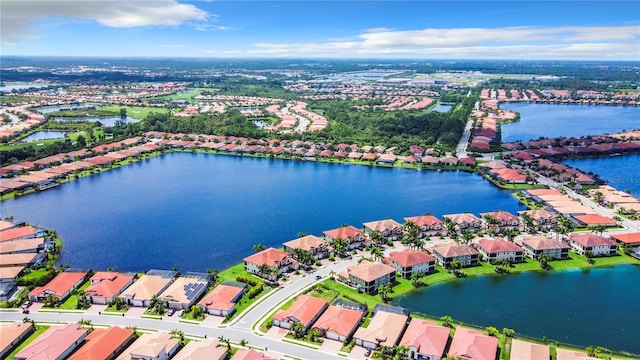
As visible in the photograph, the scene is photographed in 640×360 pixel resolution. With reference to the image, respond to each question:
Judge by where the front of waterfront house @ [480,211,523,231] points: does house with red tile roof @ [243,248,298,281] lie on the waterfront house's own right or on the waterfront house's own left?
on the waterfront house's own right

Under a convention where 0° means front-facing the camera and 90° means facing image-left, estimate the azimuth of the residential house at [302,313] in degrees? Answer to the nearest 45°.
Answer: approximately 45°

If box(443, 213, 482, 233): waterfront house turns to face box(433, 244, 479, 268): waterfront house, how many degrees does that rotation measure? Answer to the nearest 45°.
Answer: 0° — it already faces it

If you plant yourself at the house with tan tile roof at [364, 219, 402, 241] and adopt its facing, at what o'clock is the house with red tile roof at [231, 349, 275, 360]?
the house with red tile roof at [231, 349, 275, 360] is roughly at 2 o'clock from the house with tan tile roof at [364, 219, 402, 241].

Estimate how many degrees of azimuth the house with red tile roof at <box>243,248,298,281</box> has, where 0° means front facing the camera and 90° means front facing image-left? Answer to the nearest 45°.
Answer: approximately 315°

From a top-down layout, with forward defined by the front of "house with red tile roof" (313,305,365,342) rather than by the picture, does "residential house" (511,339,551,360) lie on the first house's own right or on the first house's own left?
on the first house's own left

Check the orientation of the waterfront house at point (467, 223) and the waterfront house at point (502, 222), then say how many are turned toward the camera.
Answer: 2

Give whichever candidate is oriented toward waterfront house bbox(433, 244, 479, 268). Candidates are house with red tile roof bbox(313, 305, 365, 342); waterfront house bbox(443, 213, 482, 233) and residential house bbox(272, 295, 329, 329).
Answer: waterfront house bbox(443, 213, 482, 233)

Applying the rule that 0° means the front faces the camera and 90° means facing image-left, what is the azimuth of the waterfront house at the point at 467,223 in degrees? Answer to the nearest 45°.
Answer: approximately 0°
